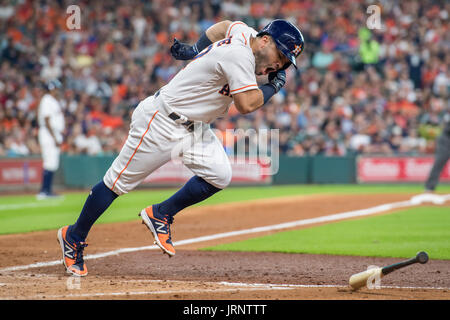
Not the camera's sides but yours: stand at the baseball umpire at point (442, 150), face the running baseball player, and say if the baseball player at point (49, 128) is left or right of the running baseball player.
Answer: right

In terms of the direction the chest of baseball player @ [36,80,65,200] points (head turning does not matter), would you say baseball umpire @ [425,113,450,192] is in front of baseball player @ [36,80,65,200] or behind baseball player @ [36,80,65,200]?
in front

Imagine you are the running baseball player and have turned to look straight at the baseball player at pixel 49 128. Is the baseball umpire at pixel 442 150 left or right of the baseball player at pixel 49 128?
right
